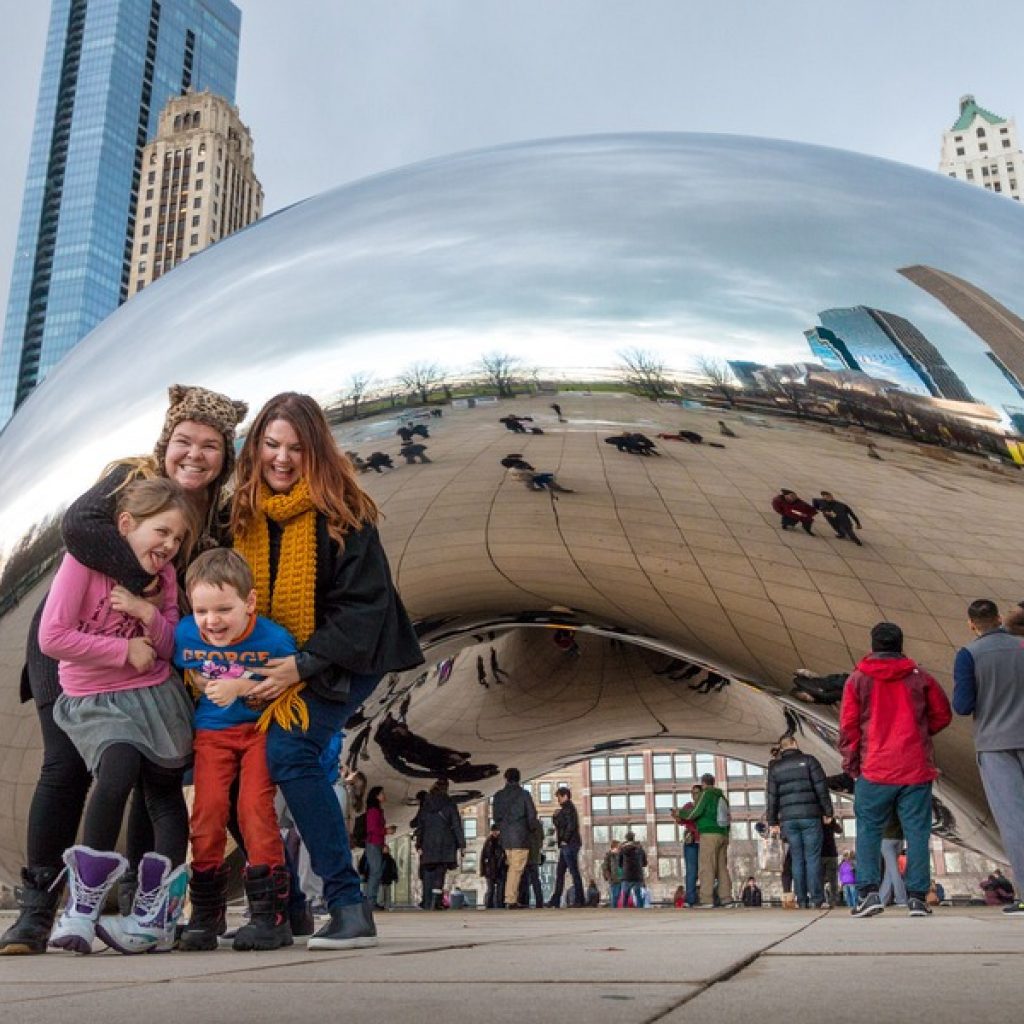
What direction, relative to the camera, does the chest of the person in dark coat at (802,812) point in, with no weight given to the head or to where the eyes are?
away from the camera

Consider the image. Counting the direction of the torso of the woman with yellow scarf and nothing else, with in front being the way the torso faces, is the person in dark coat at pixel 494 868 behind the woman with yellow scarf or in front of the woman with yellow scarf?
behind

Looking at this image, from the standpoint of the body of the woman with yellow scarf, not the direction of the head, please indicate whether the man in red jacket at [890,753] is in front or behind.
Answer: behind

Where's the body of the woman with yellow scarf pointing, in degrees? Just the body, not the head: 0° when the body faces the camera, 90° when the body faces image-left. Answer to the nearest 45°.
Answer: approximately 45°

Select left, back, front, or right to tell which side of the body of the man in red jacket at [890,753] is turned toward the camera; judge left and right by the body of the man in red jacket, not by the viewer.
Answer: back

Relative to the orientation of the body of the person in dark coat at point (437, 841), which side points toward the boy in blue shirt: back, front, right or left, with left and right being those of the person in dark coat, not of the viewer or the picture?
back

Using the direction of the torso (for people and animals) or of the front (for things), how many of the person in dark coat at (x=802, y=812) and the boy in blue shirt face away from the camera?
1

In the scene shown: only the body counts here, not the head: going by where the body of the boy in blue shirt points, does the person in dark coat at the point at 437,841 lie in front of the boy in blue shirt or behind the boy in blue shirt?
behind

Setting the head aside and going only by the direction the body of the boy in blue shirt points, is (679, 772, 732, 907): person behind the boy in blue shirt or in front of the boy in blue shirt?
behind

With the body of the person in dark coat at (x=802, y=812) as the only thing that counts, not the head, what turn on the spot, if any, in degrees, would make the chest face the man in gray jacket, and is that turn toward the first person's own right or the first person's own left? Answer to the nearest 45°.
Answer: approximately 180°
